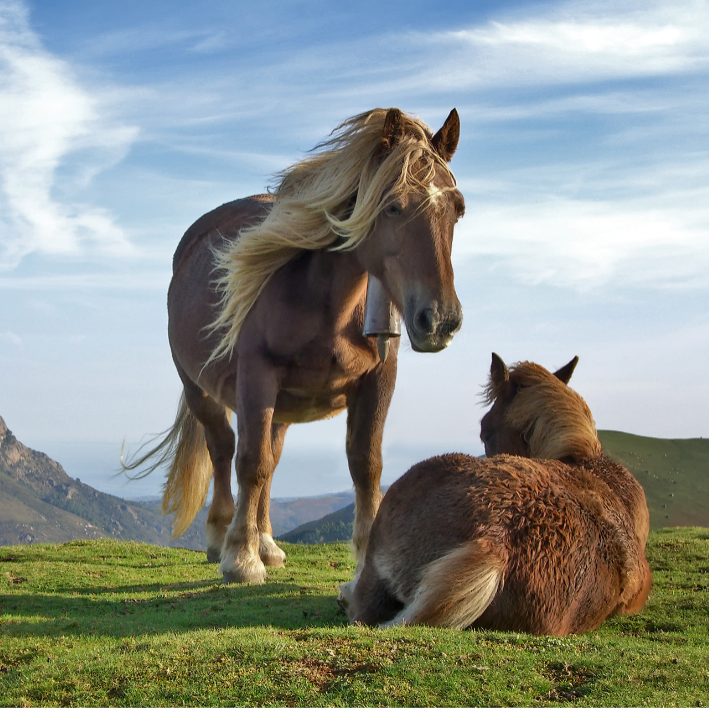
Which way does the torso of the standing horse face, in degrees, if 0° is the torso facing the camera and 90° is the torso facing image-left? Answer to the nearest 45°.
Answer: approximately 315°
